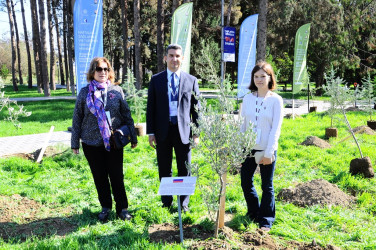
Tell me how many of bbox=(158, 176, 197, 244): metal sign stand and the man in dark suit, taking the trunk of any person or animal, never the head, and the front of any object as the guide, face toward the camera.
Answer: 2

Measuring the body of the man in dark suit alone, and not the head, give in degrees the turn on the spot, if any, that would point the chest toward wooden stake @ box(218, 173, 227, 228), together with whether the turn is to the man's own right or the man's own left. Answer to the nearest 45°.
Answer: approximately 45° to the man's own left

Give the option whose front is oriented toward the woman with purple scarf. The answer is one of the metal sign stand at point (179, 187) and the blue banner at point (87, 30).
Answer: the blue banner

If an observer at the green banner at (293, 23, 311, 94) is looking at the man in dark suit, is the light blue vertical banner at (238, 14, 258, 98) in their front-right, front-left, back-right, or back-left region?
front-right

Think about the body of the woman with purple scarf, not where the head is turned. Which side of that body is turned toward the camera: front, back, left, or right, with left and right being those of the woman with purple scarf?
front

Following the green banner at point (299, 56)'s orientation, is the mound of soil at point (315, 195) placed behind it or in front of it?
in front

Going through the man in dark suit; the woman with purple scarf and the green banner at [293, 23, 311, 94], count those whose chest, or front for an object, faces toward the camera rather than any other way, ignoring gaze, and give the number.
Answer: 3

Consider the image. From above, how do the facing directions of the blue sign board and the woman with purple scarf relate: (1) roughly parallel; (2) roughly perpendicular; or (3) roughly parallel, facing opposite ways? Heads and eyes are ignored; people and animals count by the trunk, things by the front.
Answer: roughly parallel

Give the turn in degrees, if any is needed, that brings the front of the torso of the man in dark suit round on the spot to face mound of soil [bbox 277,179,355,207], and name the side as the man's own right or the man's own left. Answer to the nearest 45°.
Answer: approximately 90° to the man's own left

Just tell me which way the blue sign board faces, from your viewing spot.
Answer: facing the viewer

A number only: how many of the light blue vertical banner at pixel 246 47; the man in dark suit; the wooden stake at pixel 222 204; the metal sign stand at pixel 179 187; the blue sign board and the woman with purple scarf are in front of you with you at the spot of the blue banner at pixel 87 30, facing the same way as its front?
4

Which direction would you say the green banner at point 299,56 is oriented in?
toward the camera

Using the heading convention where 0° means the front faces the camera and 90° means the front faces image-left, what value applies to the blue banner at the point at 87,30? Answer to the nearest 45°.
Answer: approximately 0°

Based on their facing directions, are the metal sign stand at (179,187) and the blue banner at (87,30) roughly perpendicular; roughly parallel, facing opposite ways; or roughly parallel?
roughly parallel

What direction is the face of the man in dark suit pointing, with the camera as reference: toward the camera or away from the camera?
toward the camera
